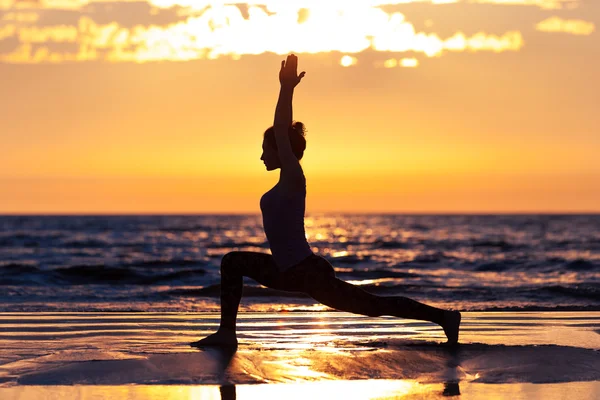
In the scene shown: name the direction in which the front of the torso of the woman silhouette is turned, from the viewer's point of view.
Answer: to the viewer's left
